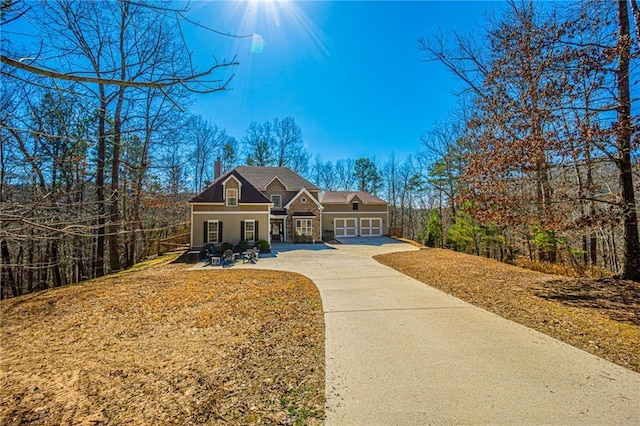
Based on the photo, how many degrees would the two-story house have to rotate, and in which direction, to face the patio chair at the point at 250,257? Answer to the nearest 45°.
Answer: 0° — it already faces it

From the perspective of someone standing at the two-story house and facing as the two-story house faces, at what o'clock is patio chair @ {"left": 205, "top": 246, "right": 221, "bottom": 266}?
The patio chair is roughly at 1 o'clock from the two-story house.

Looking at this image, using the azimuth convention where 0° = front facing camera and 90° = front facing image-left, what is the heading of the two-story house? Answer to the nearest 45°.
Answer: approximately 0°
